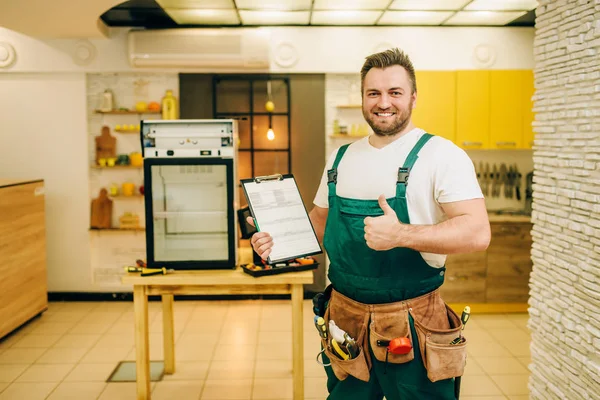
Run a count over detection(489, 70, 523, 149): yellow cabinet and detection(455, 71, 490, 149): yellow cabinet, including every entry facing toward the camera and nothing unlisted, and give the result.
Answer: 2

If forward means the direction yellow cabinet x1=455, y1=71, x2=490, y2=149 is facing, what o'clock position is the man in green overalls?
The man in green overalls is roughly at 12 o'clock from the yellow cabinet.

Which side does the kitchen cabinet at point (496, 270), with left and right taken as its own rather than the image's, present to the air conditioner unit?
right

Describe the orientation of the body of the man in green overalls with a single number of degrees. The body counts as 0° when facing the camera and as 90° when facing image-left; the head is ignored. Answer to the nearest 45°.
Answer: approximately 45°

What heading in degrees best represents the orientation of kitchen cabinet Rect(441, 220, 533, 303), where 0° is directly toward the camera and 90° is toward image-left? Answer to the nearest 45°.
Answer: approximately 0°

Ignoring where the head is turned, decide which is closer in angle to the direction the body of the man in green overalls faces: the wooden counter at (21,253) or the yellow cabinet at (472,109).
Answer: the wooden counter

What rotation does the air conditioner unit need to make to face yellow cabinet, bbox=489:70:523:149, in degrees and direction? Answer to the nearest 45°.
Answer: approximately 90° to its left

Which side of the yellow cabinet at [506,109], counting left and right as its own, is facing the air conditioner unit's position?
right
